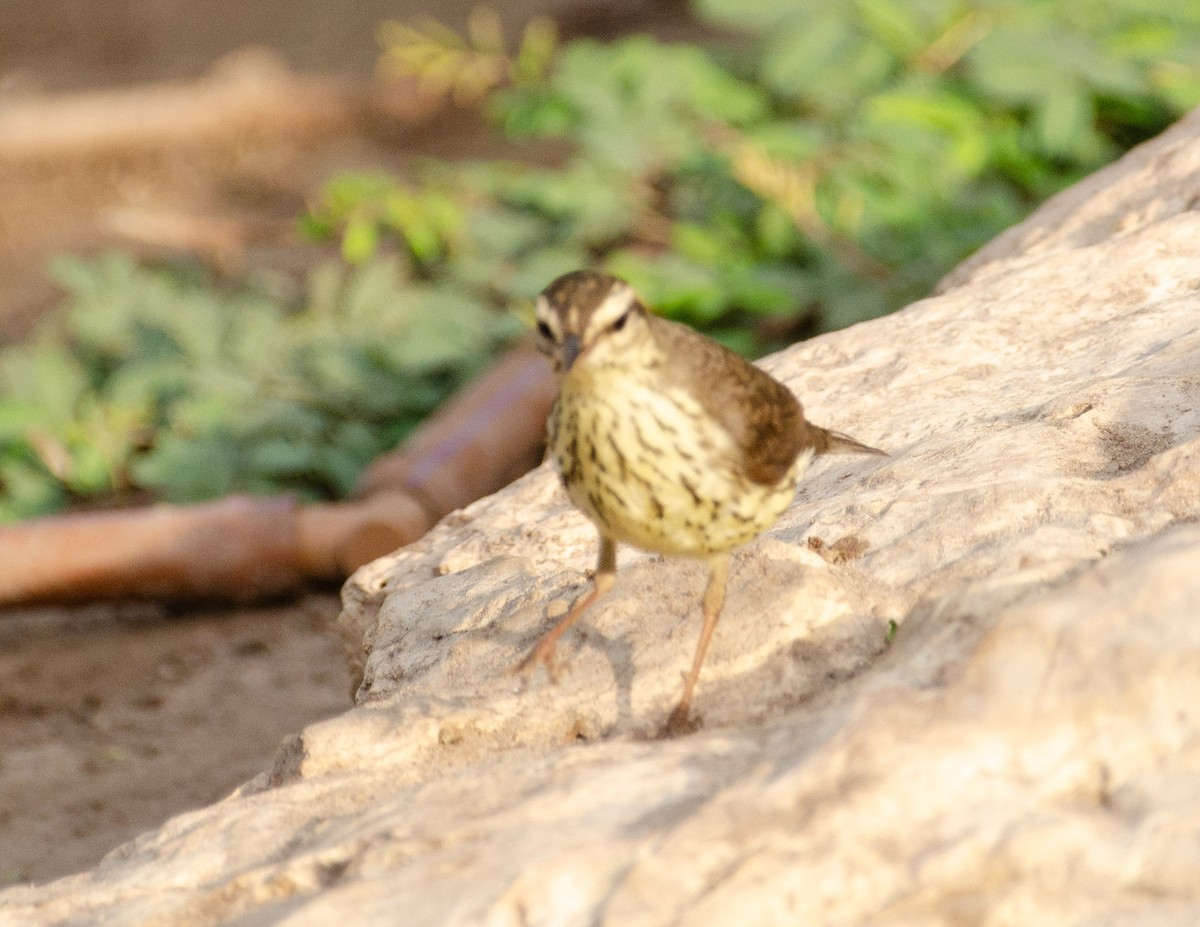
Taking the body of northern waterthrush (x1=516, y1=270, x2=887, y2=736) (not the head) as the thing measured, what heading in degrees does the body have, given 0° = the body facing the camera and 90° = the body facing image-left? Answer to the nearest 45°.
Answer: approximately 45°
